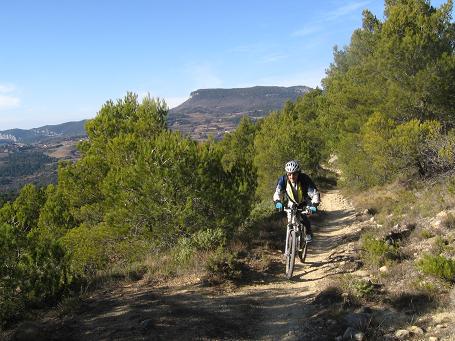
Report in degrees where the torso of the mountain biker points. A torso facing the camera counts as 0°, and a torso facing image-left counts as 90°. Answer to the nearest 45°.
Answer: approximately 0°

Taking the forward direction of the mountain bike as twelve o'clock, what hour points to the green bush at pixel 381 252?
The green bush is roughly at 9 o'clock from the mountain bike.

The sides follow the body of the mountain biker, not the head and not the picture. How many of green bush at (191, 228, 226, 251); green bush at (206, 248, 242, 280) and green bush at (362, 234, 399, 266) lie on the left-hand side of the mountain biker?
1

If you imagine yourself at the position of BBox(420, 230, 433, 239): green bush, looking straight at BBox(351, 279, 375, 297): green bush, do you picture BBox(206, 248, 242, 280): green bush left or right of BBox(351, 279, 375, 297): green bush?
right

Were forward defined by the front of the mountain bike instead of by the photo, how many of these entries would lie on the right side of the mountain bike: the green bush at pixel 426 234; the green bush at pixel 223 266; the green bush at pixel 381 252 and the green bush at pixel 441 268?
1

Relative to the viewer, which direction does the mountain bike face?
toward the camera

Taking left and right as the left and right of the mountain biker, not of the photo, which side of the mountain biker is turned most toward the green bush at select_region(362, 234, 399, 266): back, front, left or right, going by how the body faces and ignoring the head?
left

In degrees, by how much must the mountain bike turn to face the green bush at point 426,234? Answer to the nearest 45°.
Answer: approximately 90° to its left

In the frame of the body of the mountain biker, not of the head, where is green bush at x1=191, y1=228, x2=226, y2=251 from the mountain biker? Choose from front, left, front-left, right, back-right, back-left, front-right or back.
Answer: back-right

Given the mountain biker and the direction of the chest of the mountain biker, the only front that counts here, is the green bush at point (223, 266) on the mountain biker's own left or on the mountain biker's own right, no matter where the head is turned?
on the mountain biker's own right

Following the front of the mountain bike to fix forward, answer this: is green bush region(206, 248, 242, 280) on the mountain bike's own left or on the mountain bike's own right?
on the mountain bike's own right
